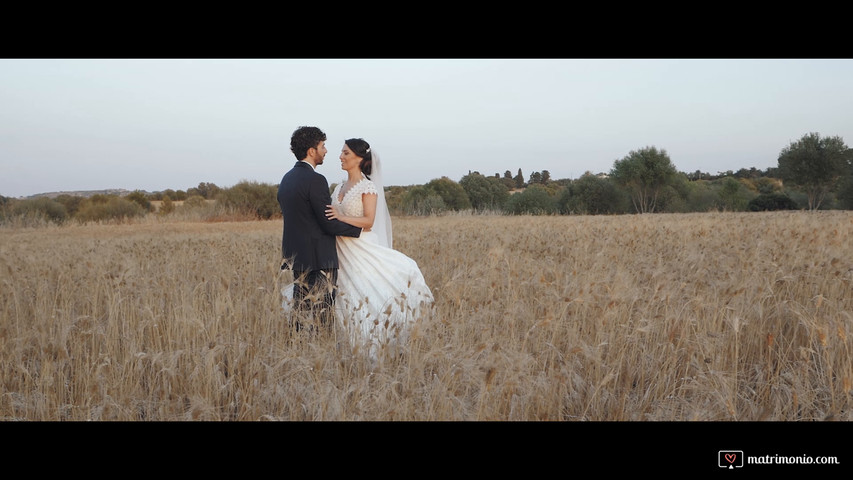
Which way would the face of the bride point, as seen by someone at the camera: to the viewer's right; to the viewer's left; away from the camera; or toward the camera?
to the viewer's left

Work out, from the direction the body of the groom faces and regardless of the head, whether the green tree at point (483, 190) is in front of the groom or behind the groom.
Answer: in front

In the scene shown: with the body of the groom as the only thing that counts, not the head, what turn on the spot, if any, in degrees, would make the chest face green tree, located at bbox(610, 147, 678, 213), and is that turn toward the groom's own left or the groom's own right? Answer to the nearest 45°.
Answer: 0° — they already face it

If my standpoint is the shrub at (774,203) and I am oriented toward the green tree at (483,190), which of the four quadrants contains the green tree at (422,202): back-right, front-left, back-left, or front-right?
front-left

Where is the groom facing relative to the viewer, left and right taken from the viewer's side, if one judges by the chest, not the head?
facing away from the viewer and to the right of the viewer

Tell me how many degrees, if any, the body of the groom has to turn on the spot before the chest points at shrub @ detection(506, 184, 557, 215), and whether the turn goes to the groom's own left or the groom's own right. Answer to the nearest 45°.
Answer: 0° — they already face it

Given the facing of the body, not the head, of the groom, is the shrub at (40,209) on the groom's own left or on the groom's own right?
on the groom's own left

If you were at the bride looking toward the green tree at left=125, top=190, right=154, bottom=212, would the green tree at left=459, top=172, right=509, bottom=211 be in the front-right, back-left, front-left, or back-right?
front-right

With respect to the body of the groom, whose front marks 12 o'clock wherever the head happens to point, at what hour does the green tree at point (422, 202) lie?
The green tree is roughly at 11 o'clock from the groom.

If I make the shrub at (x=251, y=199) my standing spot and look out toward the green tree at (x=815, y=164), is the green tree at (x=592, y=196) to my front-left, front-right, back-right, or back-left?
front-left

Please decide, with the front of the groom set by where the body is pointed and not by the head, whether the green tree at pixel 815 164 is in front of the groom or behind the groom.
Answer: in front

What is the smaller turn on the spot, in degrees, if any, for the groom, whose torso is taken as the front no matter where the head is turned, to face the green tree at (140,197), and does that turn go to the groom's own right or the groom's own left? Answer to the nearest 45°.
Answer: approximately 45° to the groom's own left

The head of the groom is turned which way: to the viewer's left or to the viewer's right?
to the viewer's right

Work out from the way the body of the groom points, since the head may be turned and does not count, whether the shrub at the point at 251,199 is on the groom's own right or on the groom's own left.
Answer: on the groom's own left
